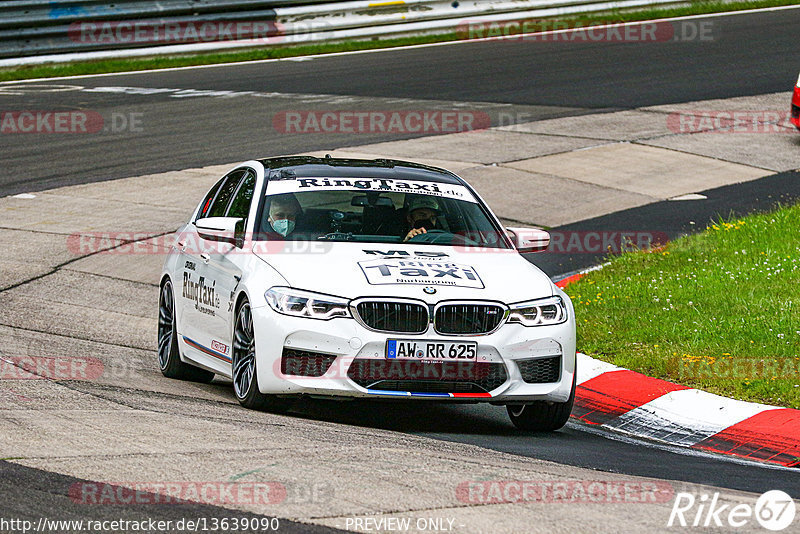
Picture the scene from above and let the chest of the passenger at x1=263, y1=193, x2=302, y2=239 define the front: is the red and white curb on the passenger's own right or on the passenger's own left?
on the passenger's own left

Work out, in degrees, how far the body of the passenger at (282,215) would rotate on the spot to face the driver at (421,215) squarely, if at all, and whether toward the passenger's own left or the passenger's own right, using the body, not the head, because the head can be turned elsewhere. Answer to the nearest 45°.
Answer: approximately 90° to the passenger's own left

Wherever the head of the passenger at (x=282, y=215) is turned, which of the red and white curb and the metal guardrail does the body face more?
the red and white curb

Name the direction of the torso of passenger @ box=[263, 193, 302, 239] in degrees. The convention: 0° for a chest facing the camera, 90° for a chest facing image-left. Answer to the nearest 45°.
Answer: approximately 0°

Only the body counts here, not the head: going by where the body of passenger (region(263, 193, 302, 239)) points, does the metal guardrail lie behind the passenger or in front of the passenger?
behind

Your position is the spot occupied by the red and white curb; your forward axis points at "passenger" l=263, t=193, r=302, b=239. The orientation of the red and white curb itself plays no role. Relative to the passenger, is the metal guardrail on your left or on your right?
right

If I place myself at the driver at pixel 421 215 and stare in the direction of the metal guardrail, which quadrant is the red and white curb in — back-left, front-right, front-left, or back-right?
back-right
